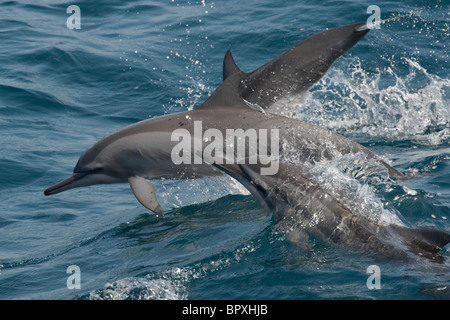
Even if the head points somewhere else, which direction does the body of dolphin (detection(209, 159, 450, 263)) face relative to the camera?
to the viewer's left

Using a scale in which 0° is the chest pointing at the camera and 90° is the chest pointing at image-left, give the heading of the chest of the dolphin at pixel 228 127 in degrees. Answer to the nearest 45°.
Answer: approximately 90°

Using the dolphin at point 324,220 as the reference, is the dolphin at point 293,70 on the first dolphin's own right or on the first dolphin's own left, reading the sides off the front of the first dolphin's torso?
on the first dolphin's own right

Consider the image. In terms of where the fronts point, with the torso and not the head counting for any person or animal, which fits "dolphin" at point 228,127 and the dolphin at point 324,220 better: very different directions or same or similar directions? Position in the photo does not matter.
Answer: same or similar directions

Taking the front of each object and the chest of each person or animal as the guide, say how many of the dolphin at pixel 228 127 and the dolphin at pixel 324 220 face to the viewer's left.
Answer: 2

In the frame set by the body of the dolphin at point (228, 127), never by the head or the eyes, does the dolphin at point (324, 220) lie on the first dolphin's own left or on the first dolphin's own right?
on the first dolphin's own left
